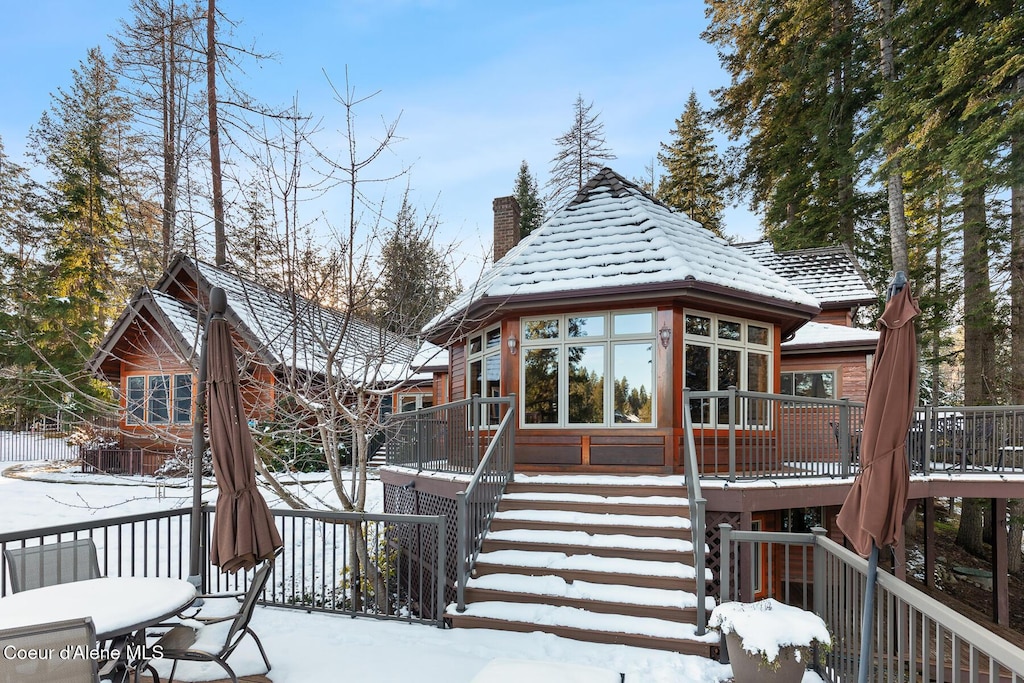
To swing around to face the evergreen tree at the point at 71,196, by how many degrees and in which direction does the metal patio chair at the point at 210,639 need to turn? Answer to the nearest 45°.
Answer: approximately 90° to its right

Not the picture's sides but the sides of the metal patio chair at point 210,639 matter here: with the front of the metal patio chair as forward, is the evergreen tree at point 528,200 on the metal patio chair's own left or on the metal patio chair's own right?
on the metal patio chair's own right

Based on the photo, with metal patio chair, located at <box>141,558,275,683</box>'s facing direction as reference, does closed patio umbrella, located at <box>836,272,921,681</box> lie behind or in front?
behind

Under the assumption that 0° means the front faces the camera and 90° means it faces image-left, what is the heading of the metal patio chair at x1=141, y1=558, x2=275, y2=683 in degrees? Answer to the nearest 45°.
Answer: approximately 90°
